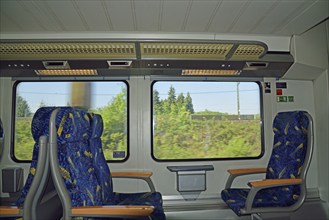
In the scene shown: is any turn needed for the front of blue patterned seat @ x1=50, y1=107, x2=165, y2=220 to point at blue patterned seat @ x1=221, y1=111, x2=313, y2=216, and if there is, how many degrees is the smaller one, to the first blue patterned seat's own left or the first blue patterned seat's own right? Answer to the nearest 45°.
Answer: approximately 45° to the first blue patterned seat's own left

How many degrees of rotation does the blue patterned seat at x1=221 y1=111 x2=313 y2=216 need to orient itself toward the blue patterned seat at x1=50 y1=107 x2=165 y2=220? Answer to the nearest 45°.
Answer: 0° — it already faces it

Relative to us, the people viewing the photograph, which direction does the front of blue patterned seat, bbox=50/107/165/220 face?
facing the viewer and to the right of the viewer

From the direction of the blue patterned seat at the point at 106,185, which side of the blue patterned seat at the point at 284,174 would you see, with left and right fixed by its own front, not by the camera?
front

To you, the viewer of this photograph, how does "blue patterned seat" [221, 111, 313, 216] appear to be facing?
facing the viewer and to the left of the viewer

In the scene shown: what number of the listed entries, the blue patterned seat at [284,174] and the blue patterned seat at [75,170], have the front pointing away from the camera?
0
